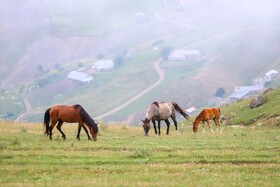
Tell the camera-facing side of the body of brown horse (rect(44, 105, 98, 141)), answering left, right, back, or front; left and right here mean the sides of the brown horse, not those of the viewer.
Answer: right

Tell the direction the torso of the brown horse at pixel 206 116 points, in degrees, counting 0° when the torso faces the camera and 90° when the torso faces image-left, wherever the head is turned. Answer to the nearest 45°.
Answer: approximately 90°

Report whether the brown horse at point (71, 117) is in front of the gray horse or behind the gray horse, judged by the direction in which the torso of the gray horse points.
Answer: in front

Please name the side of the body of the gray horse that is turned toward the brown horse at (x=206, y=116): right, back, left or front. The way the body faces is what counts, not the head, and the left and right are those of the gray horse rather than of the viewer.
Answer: back

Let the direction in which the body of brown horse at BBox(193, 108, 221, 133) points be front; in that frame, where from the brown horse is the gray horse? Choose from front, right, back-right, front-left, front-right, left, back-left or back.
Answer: front-left

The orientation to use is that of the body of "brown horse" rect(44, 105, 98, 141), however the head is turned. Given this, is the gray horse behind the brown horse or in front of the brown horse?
in front

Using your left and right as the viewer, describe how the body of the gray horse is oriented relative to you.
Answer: facing the viewer and to the left of the viewer

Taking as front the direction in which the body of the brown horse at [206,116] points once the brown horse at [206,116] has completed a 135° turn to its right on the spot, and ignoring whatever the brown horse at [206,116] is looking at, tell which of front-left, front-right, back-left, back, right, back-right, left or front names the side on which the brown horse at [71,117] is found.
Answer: back
